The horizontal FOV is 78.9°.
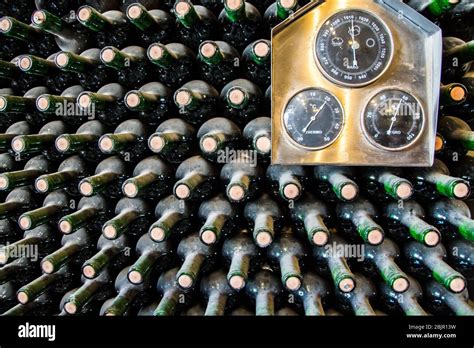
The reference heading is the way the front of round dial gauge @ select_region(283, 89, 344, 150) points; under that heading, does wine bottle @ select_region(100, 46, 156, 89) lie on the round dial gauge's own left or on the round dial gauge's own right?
on the round dial gauge's own right

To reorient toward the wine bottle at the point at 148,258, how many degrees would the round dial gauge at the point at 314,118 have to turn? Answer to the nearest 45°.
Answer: approximately 90° to its right

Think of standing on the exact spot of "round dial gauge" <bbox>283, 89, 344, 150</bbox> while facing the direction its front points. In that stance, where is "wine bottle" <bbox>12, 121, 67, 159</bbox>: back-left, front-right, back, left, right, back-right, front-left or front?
right

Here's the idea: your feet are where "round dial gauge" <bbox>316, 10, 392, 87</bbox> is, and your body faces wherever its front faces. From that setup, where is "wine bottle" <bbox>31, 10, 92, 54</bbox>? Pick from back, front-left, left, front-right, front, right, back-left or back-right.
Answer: right

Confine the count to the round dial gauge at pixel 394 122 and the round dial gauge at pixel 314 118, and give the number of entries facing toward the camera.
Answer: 2

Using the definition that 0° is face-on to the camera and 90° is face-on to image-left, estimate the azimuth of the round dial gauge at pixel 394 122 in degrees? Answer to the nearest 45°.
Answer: approximately 0°

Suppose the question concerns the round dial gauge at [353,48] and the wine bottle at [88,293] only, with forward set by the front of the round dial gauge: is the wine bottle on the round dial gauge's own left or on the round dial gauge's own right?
on the round dial gauge's own right

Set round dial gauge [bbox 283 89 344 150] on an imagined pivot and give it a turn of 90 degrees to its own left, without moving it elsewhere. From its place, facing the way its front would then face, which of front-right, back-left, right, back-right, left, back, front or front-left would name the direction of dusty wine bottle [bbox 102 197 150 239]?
back

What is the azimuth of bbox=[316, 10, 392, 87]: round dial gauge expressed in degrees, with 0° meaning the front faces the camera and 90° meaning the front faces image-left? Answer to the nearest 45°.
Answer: approximately 0°

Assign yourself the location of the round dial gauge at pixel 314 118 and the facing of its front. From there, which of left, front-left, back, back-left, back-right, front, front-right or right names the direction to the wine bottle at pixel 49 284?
right
